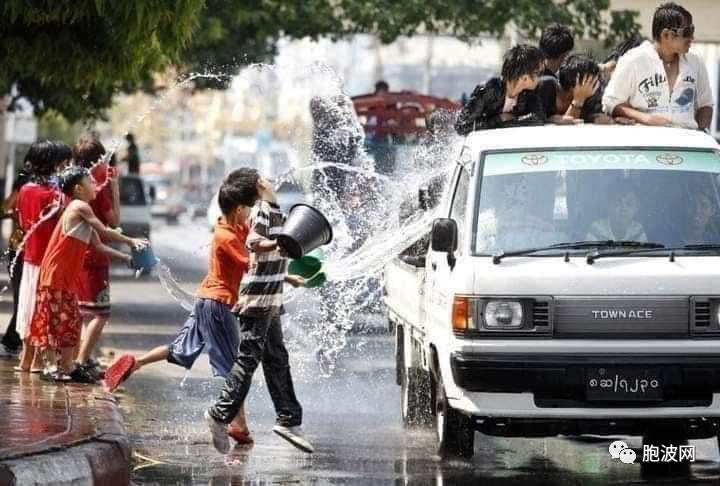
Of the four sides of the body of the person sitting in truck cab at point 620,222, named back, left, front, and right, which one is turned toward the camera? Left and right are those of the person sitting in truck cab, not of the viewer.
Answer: front

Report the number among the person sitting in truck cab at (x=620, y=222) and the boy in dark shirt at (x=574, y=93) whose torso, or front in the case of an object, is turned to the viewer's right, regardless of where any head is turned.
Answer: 0

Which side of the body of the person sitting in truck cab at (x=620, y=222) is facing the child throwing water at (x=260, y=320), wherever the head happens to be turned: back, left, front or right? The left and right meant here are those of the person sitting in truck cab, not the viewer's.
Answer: right

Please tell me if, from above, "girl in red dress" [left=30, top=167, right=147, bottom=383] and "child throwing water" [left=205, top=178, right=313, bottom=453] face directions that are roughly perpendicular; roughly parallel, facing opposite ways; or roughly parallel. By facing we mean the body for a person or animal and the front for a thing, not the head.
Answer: roughly parallel

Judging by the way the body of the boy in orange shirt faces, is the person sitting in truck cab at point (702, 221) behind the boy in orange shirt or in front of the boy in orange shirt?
in front

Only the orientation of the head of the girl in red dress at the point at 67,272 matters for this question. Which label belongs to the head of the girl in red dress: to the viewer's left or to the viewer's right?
to the viewer's right

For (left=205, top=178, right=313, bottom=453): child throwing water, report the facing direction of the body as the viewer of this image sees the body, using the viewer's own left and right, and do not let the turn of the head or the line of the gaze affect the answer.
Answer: facing to the right of the viewer

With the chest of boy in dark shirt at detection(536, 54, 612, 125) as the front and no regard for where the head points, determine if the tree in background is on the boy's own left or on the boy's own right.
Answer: on the boy's own right

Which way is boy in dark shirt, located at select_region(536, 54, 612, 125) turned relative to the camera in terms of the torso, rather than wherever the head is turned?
toward the camera

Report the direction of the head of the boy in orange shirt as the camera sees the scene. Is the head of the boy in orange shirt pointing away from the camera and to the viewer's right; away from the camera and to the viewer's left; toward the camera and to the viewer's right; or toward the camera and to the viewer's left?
away from the camera and to the viewer's right

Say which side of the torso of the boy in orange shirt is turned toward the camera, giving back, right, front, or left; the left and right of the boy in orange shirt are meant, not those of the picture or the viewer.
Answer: right

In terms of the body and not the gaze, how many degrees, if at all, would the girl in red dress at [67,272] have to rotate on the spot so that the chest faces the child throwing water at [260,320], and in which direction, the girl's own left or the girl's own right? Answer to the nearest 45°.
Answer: approximately 45° to the girl's own right
